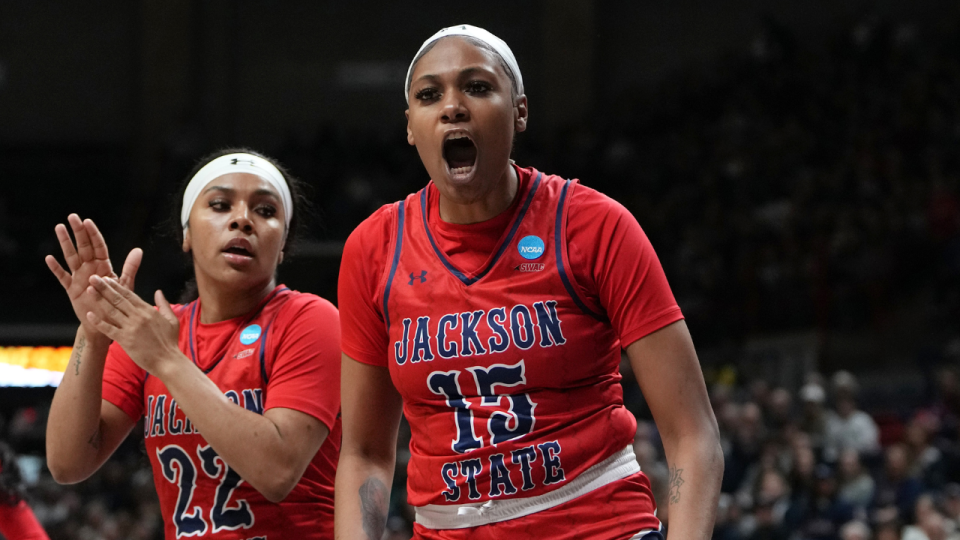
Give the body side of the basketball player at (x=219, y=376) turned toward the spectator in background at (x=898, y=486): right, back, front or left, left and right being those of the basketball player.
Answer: back

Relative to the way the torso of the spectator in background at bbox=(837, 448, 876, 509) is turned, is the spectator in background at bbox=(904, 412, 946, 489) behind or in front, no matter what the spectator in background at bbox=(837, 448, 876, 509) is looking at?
behind

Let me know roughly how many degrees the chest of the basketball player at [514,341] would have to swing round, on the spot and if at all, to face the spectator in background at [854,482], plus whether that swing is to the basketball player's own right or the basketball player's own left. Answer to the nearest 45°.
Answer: approximately 135° to the basketball player's own left

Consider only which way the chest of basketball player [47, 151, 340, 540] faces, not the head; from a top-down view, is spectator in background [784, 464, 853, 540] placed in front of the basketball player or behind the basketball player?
behind

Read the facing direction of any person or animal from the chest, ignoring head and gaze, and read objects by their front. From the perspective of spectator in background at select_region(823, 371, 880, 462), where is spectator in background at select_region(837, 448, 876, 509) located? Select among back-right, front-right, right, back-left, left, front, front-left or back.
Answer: front-left

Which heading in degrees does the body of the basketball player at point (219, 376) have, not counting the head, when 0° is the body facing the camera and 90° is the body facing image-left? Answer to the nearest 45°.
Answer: approximately 45°

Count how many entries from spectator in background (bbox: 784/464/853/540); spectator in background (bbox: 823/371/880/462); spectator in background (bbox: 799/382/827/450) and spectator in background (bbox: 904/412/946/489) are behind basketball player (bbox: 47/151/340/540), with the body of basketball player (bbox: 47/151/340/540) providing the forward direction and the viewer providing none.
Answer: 4

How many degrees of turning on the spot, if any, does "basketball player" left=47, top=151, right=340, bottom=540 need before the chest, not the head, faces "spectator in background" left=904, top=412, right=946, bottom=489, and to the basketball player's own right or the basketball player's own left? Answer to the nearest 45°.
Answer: approximately 180°

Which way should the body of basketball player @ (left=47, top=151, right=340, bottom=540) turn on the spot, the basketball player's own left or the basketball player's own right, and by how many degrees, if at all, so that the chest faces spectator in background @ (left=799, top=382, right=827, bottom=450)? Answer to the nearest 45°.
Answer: approximately 180°

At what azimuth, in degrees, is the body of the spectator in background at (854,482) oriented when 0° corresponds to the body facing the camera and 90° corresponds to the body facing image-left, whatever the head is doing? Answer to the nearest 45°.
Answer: approximately 45°
